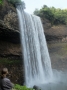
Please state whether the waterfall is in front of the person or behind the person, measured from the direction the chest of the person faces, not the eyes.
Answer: in front

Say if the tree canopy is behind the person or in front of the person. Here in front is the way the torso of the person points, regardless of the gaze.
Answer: in front

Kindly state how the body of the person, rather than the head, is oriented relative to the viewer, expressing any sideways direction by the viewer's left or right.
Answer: facing away from the viewer and to the right of the viewer
